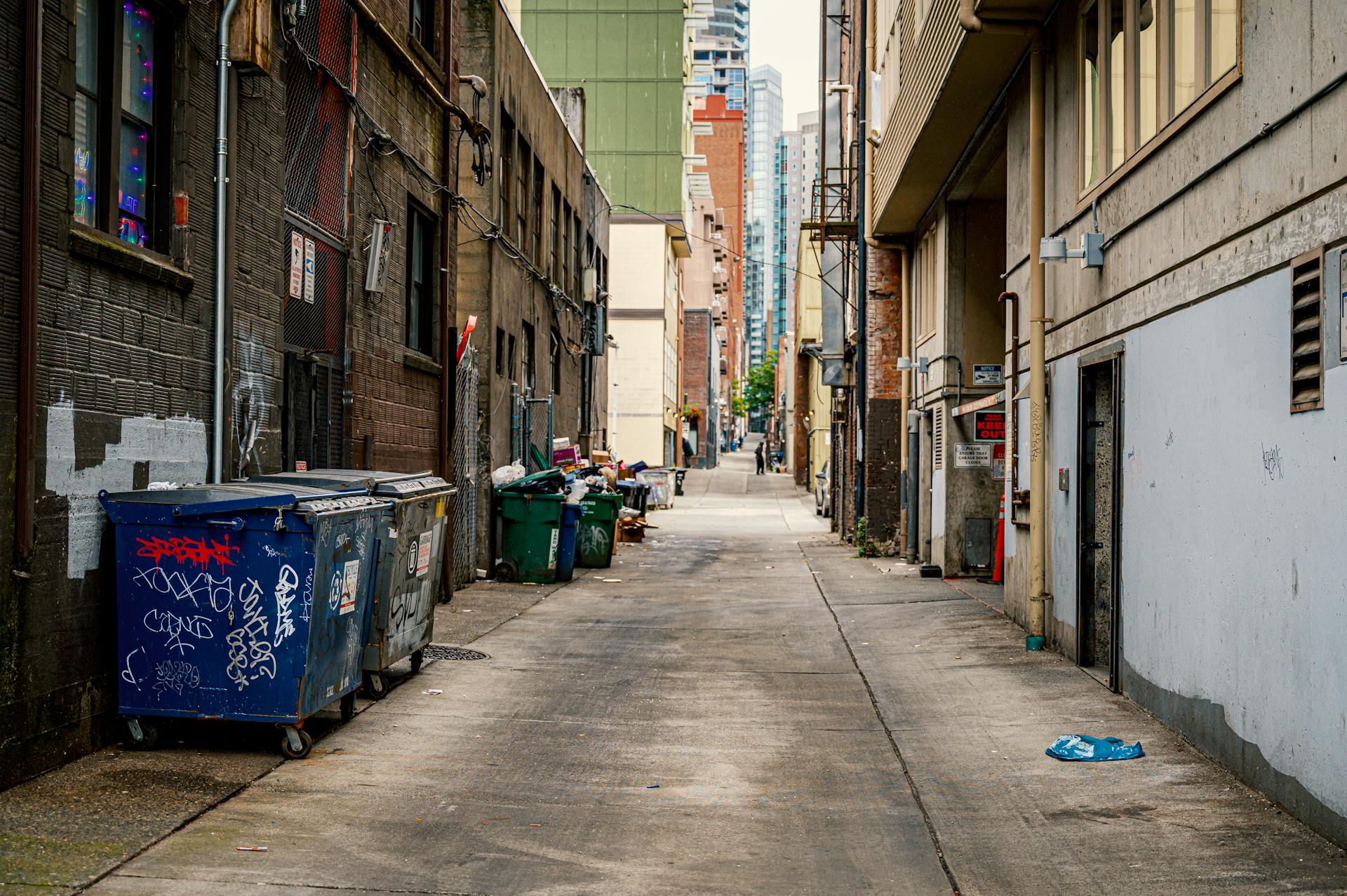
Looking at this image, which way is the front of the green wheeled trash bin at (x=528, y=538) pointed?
to the viewer's right

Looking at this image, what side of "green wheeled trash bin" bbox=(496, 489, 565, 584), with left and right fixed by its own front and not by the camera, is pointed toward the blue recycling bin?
front

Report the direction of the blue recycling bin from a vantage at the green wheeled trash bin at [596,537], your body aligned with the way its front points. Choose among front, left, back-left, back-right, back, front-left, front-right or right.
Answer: right

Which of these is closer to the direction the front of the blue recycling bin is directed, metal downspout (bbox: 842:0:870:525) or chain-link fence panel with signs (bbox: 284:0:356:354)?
the metal downspout

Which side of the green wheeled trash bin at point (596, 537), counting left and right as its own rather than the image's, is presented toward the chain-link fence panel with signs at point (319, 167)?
right

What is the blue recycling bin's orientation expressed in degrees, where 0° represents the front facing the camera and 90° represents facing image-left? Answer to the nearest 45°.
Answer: approximately 270°

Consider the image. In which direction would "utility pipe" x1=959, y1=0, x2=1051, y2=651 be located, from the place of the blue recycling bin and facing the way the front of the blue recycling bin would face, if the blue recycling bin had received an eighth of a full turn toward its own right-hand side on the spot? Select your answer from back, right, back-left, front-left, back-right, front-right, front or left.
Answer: front

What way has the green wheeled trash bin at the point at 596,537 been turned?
to the viewer's right

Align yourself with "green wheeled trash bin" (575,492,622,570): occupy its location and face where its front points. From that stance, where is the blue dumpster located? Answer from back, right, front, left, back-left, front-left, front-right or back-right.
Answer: right
